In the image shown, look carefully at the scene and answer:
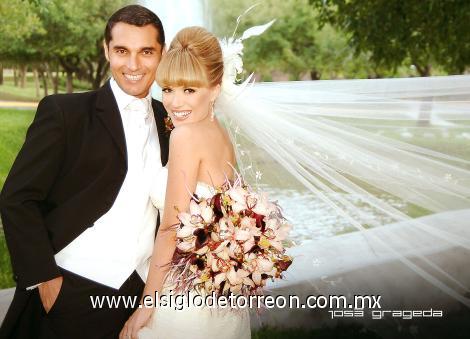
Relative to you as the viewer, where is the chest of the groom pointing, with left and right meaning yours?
facing the viewer and to the right of the viewer

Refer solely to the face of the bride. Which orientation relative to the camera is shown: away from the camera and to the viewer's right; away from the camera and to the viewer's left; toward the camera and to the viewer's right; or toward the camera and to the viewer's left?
toward the camera and to the viewer's left

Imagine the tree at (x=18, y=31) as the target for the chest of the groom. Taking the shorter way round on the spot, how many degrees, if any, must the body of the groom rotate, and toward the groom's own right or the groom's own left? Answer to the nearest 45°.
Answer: approximately 135° to the groom's own left

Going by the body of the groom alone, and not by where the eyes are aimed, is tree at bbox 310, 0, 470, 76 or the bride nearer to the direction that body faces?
the bride

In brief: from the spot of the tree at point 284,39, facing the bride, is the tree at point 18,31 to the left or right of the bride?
right

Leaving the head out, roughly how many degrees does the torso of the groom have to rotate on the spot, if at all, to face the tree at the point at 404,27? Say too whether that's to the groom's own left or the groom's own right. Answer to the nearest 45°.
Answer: approximately 90° to the groom's own left

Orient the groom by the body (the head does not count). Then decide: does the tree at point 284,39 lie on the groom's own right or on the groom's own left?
on the groom's own left

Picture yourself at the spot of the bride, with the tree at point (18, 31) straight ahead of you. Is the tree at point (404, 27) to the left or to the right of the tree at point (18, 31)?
right
